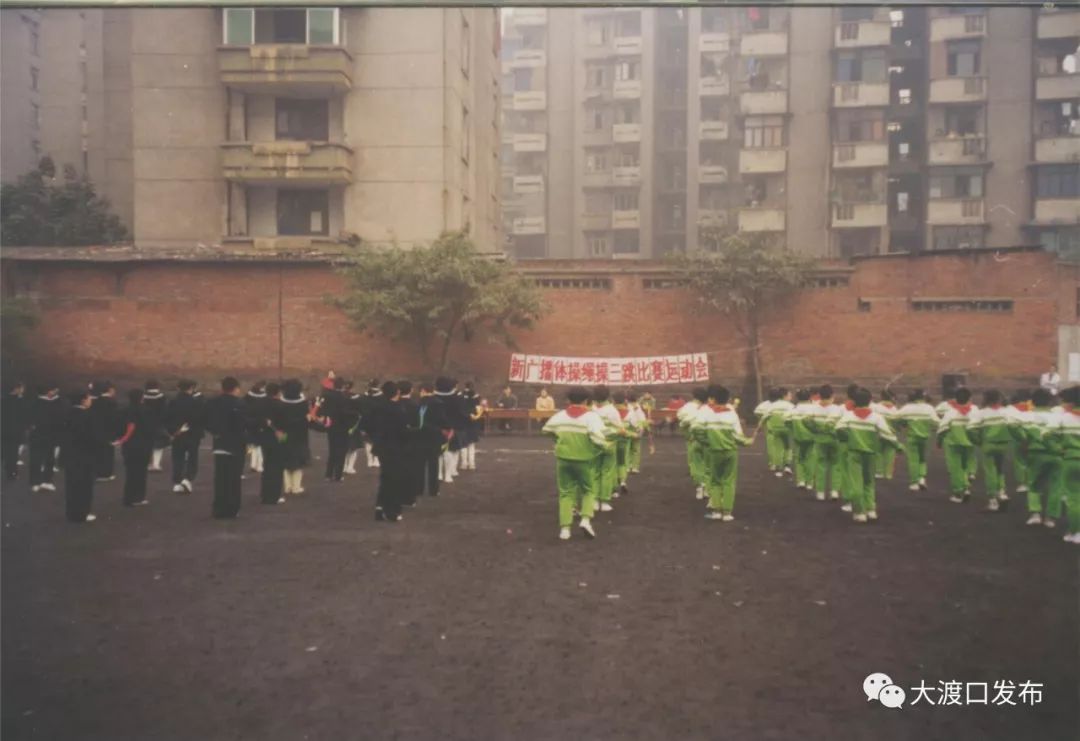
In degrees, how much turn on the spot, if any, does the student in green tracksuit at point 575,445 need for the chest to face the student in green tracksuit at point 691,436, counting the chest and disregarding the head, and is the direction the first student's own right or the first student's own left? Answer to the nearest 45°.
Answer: approximately 45° to the first student's own right

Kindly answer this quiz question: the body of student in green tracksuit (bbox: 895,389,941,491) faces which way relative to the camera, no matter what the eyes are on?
away from the camera

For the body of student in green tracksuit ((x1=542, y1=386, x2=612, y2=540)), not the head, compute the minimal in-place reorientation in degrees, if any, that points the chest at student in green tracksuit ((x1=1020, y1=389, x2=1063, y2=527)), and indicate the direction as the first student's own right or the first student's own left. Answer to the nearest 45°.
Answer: approximately 90° to the first student's own right

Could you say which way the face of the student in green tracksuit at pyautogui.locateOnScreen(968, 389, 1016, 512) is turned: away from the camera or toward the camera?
away from the camera

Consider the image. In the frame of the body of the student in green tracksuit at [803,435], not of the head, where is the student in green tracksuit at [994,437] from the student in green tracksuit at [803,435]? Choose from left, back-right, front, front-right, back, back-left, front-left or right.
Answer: back-right

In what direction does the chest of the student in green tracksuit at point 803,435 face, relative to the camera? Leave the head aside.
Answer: away from the camera

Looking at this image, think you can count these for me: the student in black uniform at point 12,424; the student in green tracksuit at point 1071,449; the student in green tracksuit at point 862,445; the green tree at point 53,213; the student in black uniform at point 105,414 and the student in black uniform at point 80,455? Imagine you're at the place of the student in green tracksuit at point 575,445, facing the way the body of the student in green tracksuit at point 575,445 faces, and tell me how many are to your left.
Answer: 4

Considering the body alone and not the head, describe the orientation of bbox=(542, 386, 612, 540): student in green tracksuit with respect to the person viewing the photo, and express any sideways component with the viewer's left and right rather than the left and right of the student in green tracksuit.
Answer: facing away from the viewer

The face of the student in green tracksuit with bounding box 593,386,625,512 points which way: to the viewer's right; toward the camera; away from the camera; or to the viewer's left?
away from the camera

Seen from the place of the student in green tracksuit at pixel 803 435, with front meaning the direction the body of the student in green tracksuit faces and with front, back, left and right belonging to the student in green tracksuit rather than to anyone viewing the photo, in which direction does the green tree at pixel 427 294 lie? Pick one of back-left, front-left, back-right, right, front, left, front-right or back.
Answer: left

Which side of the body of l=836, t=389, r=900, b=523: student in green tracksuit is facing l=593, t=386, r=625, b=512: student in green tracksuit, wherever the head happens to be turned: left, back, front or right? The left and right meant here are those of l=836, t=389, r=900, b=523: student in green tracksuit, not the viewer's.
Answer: left

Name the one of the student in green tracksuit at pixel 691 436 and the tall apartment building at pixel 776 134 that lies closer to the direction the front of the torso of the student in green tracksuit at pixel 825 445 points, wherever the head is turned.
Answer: the tall apartment building

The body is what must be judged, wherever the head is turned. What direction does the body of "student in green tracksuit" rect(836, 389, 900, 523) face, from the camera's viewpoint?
away from the camera

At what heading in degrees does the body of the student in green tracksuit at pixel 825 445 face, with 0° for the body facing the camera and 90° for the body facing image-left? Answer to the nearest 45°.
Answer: approximately 180°
